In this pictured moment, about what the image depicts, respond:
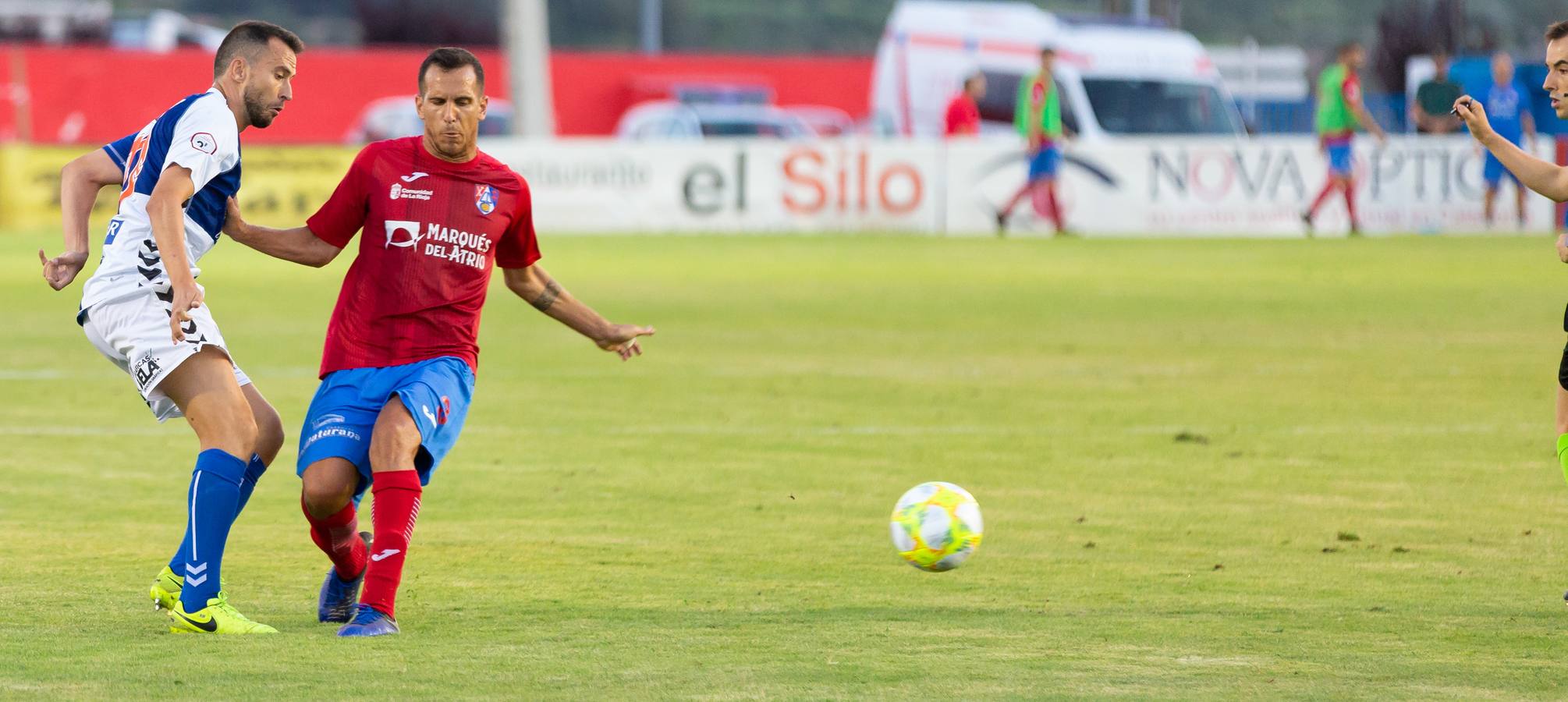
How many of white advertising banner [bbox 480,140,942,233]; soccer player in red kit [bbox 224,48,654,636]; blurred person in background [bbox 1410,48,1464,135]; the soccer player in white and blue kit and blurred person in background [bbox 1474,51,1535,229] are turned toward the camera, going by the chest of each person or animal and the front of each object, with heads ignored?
4

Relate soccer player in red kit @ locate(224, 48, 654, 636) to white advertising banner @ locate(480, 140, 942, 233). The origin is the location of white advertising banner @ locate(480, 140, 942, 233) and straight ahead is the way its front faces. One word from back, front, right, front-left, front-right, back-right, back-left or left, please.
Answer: front

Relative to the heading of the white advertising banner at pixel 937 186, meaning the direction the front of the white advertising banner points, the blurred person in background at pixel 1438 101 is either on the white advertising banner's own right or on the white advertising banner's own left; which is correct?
on the white advertising banner's own left

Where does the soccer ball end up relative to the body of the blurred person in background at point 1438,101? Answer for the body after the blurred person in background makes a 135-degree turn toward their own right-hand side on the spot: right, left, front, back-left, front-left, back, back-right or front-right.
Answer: back-left

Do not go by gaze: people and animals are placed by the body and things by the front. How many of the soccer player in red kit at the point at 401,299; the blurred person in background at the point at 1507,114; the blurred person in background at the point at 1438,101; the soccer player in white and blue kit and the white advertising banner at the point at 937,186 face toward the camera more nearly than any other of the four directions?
4

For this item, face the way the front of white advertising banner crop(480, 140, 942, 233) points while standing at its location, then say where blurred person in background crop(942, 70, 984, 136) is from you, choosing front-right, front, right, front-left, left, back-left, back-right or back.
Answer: left

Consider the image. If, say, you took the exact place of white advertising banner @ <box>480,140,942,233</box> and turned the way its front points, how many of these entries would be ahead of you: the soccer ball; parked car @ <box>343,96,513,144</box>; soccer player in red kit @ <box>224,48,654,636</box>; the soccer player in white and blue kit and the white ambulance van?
3

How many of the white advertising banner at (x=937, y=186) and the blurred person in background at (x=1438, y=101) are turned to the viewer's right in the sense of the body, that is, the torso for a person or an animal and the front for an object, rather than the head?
0

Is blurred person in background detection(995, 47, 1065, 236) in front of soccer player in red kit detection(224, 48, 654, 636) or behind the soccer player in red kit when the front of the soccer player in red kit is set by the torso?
behind

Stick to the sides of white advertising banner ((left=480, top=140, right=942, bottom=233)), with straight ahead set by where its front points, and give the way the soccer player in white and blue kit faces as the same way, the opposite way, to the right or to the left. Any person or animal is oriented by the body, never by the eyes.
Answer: to the left

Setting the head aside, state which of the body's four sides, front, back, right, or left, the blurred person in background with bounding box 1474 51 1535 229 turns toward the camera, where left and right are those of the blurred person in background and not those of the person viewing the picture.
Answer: front

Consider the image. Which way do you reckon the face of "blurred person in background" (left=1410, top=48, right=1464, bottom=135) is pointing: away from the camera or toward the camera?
toward the camera

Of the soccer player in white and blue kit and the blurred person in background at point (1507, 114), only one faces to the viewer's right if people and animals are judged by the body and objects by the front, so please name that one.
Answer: the soccer player in white and blue kit

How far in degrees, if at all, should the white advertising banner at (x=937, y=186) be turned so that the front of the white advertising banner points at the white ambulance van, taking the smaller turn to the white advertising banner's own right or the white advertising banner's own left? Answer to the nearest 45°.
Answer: approximately 180°

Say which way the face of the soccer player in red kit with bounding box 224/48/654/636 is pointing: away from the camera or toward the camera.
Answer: toward the camera

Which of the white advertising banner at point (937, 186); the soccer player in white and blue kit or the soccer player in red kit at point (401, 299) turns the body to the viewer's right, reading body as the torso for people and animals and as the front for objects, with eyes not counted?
the soccer player in white and blue kit

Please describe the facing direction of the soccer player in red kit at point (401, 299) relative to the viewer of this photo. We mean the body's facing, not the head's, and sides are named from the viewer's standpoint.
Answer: facing the viewer

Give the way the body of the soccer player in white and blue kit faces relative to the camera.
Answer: to the viewer's right

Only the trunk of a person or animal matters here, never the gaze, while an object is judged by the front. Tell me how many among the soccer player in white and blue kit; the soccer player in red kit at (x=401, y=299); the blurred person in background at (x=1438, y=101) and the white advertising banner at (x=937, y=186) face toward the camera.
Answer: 3

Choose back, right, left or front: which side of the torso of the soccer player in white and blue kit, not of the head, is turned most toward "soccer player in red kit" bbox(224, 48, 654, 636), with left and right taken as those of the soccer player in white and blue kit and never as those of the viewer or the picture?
front

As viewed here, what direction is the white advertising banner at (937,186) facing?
toward the camera
